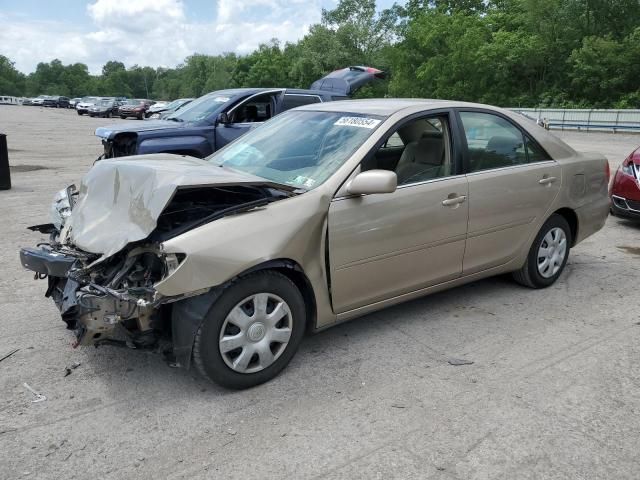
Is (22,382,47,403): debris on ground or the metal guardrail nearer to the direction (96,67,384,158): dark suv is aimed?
the debris on ground

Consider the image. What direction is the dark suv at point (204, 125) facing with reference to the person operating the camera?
facing the viewer and to the left of the viewer

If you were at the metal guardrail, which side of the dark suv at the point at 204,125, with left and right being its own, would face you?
back

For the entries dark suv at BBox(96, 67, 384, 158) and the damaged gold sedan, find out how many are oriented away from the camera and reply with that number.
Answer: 0

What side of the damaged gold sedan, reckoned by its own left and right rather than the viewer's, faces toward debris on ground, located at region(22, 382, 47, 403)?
front

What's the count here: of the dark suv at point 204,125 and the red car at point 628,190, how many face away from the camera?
0

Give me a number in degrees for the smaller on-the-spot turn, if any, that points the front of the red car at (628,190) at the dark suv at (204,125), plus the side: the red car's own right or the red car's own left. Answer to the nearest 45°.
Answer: approximately 45° to the red car's own right

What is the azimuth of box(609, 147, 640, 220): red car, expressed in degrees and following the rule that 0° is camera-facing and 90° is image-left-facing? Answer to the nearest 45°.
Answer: approximately 45°

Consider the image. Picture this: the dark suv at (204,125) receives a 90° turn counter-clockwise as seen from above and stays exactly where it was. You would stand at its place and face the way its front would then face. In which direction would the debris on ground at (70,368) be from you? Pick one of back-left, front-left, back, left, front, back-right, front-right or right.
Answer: front-right

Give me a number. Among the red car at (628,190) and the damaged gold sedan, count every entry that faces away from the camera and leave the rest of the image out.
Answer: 0

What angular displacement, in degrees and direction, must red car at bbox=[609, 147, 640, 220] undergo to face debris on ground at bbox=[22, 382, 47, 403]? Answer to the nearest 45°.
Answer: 0° — it already faces it

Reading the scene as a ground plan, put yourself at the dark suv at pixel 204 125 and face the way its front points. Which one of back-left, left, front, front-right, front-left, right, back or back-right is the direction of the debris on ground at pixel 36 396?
front-left
